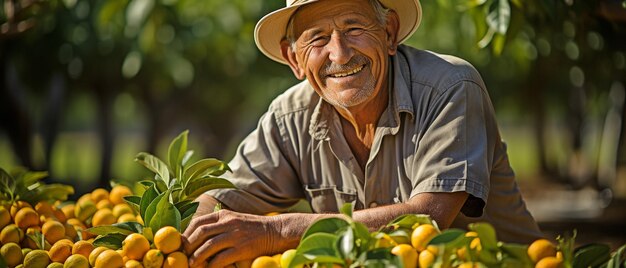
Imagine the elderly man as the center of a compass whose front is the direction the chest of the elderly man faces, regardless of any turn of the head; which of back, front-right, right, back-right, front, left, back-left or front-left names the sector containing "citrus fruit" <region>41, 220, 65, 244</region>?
front-right

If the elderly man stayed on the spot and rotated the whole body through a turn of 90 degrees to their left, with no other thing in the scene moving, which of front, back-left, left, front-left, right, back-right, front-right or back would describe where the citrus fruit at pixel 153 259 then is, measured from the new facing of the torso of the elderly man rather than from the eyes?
right

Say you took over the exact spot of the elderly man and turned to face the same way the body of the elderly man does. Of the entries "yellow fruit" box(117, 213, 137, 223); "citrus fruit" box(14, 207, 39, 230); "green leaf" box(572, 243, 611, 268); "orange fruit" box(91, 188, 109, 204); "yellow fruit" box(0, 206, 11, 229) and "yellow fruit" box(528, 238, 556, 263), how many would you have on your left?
2

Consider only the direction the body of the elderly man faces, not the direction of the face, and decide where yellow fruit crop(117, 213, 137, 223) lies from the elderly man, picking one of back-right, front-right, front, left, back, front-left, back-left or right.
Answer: front-right

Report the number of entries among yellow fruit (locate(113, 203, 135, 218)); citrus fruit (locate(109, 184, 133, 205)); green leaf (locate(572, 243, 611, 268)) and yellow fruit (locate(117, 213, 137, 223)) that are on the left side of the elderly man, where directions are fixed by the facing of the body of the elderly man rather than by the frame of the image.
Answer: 1

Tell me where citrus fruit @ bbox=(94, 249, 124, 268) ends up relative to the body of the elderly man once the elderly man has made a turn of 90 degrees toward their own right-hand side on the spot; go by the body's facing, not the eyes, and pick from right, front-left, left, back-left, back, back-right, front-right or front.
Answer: left

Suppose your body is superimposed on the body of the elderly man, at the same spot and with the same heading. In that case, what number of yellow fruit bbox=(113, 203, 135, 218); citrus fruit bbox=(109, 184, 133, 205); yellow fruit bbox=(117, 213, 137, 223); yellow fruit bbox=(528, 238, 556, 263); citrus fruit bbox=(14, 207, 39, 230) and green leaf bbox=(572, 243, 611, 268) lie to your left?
2

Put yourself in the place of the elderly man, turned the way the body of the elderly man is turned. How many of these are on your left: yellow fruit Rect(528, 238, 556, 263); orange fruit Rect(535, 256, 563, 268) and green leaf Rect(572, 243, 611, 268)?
3

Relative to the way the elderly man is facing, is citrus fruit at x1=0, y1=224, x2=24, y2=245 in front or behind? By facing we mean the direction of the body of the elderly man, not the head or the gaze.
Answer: in front

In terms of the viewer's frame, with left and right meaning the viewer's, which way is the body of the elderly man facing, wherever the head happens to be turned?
facing the viewer and to the left of the viewer

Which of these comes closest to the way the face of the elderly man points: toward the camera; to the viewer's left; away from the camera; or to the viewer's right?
toward the camera

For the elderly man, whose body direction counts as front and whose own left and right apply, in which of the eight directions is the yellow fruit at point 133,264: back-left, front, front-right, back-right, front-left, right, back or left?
front

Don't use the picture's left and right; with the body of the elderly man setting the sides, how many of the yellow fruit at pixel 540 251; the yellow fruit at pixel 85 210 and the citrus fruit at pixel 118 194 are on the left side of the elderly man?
1

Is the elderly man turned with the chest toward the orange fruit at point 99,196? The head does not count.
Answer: no

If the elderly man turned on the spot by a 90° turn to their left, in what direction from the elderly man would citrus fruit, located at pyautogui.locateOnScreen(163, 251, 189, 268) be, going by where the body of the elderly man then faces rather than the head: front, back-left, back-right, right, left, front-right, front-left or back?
right
